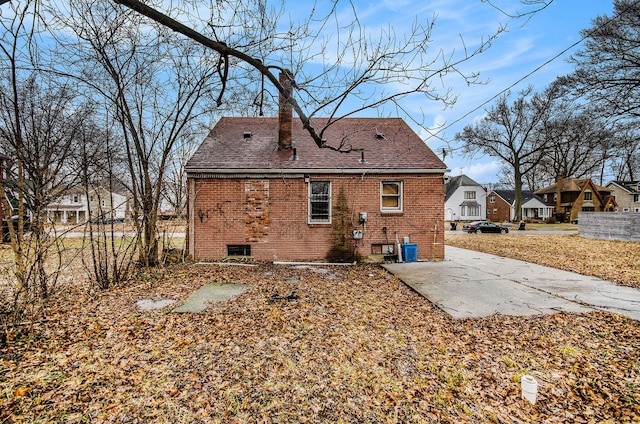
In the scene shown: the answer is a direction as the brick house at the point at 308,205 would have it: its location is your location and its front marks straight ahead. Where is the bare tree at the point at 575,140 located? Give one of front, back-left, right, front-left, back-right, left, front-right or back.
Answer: front-right

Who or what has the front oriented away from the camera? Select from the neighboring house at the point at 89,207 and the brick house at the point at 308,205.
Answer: the brick house

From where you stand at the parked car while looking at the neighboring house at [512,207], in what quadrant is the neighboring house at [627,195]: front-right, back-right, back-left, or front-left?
front-right

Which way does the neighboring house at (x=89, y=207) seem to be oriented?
toward the camera

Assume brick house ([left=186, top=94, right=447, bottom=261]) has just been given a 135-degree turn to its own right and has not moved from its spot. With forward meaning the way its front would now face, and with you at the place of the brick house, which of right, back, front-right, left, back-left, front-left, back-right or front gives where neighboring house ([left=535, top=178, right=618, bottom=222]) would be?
left

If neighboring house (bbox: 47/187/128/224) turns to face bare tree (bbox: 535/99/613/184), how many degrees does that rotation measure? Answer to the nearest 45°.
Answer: approximately 90° to its left

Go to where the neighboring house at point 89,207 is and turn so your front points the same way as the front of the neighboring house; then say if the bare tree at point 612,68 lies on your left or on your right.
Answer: on your left

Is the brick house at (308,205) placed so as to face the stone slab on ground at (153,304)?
no

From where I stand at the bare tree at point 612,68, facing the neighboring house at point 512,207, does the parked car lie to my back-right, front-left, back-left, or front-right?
front-left

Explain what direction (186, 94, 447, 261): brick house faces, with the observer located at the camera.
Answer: facing away from the viewer

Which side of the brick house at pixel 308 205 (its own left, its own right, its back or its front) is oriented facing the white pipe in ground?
back

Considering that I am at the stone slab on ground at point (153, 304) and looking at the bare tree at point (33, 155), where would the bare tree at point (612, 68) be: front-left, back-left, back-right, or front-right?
back-right

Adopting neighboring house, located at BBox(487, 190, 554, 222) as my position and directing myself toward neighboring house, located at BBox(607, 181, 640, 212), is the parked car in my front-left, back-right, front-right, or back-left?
back-right

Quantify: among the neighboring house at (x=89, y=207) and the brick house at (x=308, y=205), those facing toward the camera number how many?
1

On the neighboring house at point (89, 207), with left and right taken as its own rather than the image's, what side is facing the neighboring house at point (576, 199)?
left

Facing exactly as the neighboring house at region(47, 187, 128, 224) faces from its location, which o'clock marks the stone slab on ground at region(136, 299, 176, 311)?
The stone slab on ground is roughly at 11 o'clock from the neighboring house.
